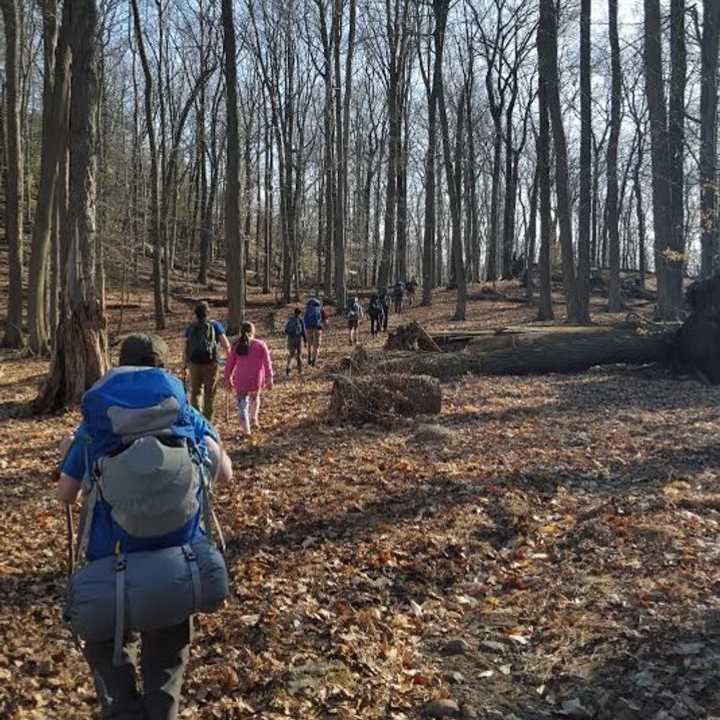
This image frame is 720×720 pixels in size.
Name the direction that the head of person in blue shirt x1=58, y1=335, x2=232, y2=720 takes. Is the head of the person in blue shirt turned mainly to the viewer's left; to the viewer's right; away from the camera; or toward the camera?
away from the camera

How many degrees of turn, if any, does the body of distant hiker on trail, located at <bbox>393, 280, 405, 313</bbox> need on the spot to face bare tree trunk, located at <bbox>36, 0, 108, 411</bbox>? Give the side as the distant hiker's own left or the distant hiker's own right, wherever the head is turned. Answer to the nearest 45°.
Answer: approximately 180°

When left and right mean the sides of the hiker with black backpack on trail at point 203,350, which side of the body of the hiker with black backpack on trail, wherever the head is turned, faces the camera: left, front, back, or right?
back

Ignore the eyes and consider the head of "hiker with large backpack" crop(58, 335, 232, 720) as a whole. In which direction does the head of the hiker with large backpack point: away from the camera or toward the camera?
away from the camera

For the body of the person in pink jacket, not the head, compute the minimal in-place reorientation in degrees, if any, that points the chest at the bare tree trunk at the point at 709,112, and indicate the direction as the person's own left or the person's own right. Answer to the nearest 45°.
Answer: approximately 45° to the person's own right

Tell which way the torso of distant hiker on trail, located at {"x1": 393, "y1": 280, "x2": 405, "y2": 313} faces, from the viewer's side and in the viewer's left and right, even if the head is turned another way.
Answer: facing away from the viewer

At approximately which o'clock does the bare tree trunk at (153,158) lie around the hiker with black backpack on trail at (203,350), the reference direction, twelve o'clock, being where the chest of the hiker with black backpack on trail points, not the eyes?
The bare tree trunk is roughly at 12 o'clock from the hiker with black backpack on trail.

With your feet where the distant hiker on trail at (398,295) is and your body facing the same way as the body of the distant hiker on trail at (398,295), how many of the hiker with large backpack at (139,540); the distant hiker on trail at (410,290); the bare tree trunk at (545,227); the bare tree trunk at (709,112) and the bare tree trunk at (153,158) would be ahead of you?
1

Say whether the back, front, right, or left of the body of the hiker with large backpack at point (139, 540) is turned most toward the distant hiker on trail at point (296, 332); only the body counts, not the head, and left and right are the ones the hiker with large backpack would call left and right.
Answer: front

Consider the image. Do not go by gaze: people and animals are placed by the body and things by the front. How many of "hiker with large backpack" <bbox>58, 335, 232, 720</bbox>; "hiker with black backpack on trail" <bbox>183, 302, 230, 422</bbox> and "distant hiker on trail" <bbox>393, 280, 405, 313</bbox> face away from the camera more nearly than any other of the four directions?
3

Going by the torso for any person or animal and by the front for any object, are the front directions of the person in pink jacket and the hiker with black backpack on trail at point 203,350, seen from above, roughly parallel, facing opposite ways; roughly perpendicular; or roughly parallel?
roughly parallel

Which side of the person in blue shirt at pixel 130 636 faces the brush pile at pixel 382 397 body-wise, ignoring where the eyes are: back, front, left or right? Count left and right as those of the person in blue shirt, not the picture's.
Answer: front

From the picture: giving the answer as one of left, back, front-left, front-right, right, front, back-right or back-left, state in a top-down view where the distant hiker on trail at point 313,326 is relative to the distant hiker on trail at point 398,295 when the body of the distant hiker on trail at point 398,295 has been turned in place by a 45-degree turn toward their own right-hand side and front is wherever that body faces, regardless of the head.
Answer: back-right

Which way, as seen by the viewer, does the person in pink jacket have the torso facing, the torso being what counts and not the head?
away from the camera

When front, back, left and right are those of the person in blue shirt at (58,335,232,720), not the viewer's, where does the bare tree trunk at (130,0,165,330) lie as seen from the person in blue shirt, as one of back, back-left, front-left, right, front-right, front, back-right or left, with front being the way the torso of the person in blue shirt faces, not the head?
front

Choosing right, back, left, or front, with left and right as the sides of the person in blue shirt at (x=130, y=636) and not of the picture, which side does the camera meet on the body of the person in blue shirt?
back
